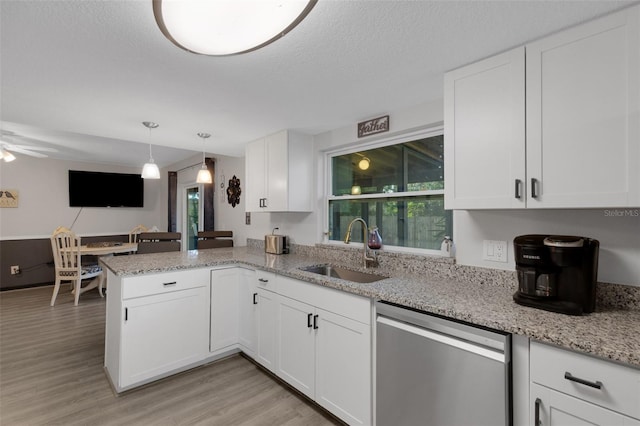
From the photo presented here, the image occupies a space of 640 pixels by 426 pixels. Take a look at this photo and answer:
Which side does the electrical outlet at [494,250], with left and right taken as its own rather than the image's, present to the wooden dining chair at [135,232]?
right

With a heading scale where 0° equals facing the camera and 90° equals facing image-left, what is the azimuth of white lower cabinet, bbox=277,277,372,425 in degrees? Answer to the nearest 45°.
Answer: approximately 45°

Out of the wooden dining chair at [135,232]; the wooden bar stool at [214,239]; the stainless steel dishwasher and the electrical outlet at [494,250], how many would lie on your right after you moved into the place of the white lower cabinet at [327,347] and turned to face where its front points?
2

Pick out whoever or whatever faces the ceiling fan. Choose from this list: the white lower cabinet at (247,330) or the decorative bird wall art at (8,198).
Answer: the decorative bird wall art

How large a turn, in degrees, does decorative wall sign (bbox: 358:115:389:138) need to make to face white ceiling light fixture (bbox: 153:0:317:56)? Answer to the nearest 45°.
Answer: approximately 45° to its left

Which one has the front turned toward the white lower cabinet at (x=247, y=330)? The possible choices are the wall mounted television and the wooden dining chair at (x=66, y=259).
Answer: the wall mounted television

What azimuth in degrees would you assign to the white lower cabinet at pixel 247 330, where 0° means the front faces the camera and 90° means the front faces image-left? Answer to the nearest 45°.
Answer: approximately 0°

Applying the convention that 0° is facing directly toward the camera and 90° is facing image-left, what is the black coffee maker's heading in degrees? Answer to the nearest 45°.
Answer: approximately 45°

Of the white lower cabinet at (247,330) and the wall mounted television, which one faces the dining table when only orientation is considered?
the wall mounted television

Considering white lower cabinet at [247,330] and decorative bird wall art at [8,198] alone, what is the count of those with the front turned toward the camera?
2

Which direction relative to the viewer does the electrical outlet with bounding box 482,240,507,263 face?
toward the camera

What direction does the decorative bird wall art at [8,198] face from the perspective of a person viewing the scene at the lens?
facing the viewer

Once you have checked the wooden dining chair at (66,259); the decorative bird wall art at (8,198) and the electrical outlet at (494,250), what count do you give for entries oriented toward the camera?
2
